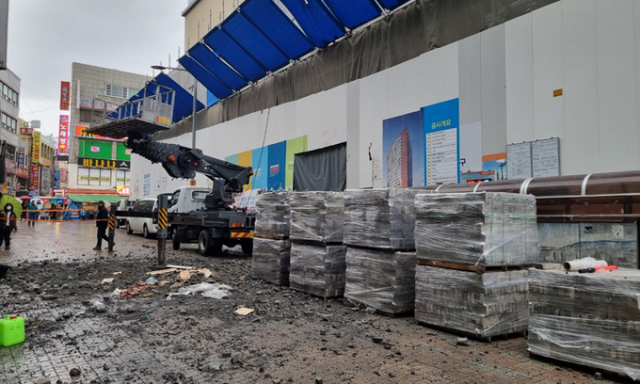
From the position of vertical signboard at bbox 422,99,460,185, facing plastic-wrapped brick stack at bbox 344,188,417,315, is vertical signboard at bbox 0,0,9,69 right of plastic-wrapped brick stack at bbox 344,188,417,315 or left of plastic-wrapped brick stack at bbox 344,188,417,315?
right

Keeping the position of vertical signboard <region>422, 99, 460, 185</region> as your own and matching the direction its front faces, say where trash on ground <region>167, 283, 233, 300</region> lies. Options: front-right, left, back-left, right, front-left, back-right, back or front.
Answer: front

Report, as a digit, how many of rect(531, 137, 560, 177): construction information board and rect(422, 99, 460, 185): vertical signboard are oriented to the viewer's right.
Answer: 0

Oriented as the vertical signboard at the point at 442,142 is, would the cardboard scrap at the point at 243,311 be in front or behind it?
in front

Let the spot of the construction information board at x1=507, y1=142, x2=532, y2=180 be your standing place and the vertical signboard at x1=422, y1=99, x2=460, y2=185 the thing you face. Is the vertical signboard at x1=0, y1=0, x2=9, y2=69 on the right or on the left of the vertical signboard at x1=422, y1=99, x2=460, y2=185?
left

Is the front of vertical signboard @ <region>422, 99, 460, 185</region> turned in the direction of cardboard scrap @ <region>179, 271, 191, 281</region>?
yes

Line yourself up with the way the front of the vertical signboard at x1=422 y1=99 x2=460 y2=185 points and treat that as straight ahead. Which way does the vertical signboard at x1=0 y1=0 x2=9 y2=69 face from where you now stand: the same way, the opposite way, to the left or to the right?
to the left

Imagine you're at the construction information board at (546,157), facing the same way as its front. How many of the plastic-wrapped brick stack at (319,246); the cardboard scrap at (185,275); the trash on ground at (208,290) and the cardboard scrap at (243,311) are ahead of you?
4

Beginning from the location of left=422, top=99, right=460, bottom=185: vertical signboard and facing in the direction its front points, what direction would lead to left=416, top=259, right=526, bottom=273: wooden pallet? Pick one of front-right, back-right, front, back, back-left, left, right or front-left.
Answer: front-left

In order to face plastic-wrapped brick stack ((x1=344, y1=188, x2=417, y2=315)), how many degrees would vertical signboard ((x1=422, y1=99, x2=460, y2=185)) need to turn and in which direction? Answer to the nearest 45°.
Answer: approximately 45° to its left

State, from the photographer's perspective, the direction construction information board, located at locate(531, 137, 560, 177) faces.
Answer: facing the viewer and to the left of the viewer

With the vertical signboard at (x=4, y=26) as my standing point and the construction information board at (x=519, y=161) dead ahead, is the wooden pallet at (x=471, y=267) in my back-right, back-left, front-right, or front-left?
front-right
